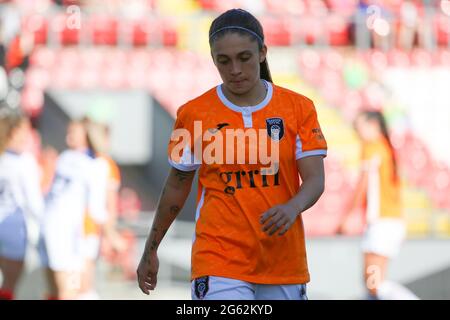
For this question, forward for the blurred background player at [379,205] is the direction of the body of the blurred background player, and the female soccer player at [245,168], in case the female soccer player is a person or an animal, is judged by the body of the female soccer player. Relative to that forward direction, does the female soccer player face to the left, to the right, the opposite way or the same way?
to the left

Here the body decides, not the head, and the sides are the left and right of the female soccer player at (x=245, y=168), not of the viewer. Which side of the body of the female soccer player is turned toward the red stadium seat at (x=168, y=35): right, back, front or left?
back

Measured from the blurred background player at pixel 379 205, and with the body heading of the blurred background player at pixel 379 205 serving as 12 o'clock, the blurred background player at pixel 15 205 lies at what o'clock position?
the blurred background player at pixel 15 205 is roughly at 11 o'clock from the blurred background player at pixel 379 205.

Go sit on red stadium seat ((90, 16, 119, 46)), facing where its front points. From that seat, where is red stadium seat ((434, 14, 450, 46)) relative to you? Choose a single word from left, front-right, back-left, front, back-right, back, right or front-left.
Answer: left

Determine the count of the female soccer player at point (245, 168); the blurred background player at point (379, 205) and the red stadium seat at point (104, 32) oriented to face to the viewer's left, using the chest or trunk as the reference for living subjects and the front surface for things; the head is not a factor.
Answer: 1

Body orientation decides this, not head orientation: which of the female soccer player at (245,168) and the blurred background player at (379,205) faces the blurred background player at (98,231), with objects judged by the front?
the blurred background player at (379,205)

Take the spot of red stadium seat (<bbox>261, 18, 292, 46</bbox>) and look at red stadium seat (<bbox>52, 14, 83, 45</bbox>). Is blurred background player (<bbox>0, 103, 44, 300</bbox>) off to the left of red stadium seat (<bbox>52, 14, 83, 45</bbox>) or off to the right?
left

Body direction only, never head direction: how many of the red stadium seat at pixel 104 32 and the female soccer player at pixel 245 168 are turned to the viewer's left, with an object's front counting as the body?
0

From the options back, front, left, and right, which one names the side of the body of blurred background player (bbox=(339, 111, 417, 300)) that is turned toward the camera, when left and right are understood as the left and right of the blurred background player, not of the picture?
left

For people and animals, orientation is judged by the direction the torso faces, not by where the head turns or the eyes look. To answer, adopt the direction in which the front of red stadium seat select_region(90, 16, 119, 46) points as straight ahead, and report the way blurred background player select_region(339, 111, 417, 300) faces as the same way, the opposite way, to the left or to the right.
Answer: to the right

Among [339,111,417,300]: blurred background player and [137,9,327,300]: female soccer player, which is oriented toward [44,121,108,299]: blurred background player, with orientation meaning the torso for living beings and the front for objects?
[339,111,417,300]: blurred background player

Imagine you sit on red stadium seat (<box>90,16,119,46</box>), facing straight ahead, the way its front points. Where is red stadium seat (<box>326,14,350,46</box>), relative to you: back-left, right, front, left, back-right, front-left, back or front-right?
left
